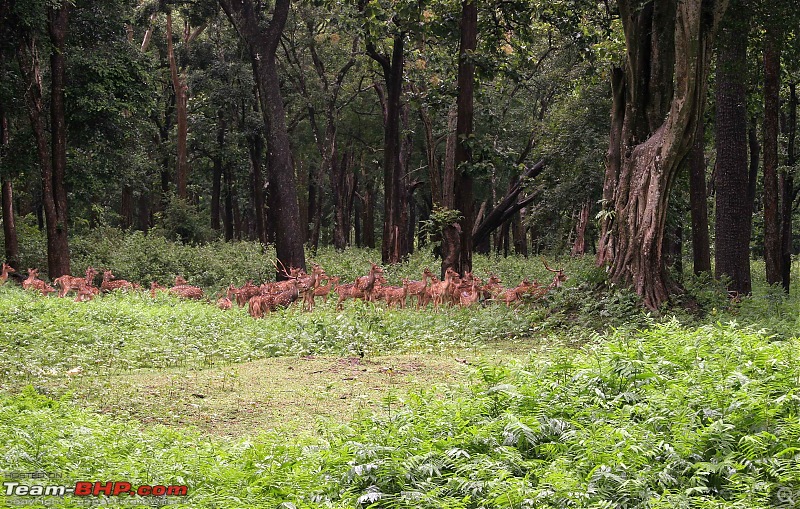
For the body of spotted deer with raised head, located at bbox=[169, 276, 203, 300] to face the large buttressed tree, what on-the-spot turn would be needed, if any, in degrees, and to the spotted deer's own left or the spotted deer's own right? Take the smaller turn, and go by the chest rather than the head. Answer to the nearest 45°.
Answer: approximately 135° to the spotted deer's own left

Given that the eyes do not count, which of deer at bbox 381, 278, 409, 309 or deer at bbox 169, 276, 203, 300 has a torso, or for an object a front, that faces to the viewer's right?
deer at bbox 381, 278, 409, 309

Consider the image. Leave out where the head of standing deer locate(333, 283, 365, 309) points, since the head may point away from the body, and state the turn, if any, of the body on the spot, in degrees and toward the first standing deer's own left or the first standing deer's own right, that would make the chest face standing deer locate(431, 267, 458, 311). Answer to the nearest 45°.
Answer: approximately 135° to the first standing deer's own left

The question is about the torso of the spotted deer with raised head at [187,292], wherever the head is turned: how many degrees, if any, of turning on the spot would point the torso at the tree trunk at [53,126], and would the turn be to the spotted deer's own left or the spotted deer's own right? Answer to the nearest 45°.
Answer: approximately 45° to the spotted deer's own right

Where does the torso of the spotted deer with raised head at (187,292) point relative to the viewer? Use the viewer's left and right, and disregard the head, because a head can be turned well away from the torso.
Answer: facing to the left of the viewer

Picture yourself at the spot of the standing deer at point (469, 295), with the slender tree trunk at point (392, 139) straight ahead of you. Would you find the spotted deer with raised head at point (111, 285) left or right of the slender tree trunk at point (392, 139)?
left
